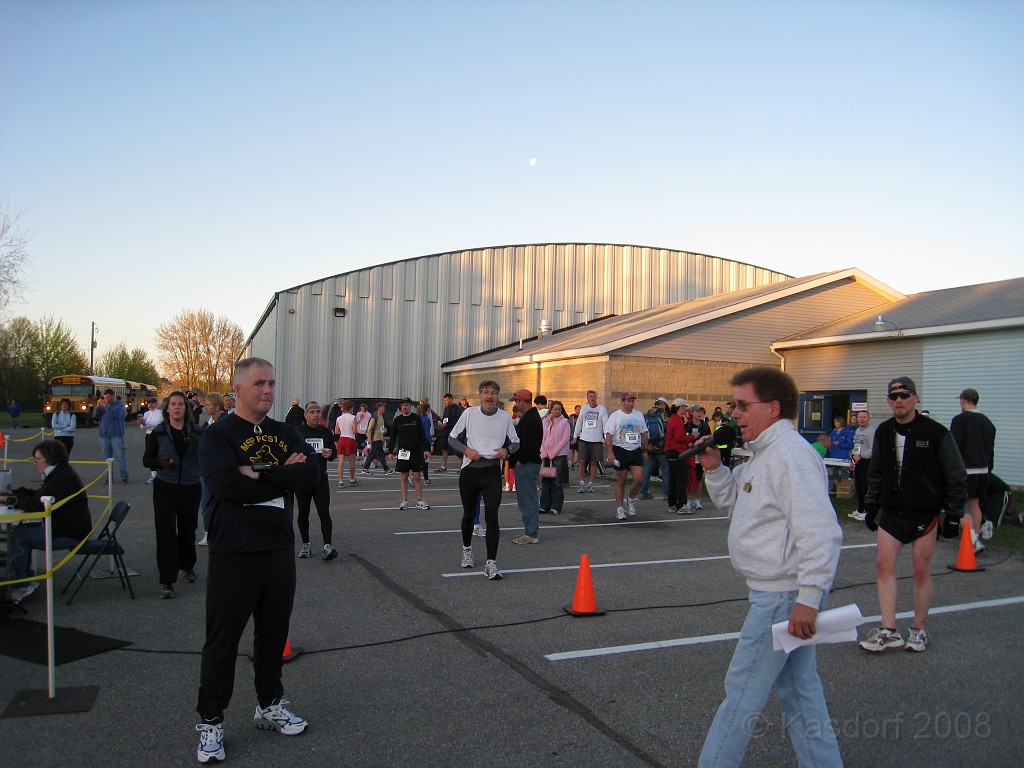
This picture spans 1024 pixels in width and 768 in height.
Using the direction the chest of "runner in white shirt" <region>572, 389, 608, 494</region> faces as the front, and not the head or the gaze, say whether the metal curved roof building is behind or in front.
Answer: behind

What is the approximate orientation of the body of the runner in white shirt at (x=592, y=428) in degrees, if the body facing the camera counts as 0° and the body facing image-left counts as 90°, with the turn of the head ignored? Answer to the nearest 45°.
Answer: approximately 0°

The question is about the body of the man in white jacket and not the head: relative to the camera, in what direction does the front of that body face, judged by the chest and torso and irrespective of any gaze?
to the viewer's left

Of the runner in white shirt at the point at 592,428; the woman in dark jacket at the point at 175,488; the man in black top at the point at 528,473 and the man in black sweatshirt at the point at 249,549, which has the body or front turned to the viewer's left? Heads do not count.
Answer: the man in black top at the point at 528,473

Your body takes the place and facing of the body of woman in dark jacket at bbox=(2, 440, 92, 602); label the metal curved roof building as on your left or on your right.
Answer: on your right

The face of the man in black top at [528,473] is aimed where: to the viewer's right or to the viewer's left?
to the viewer's left

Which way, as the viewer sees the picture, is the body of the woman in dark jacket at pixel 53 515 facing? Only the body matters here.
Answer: to the viewer's left

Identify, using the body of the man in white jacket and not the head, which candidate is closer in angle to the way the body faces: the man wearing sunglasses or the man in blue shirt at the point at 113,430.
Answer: the man in blue shirt

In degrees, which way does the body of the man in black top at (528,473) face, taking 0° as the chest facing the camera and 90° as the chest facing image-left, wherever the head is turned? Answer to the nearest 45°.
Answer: approximately 90°

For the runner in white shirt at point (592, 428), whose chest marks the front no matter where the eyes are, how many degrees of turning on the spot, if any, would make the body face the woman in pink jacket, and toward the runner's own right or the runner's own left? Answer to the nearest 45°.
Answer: approximately 45° to the runner's own right

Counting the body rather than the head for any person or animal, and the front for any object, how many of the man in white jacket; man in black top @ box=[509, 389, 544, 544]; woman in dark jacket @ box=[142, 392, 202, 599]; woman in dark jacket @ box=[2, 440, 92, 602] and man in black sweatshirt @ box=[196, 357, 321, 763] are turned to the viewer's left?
3
